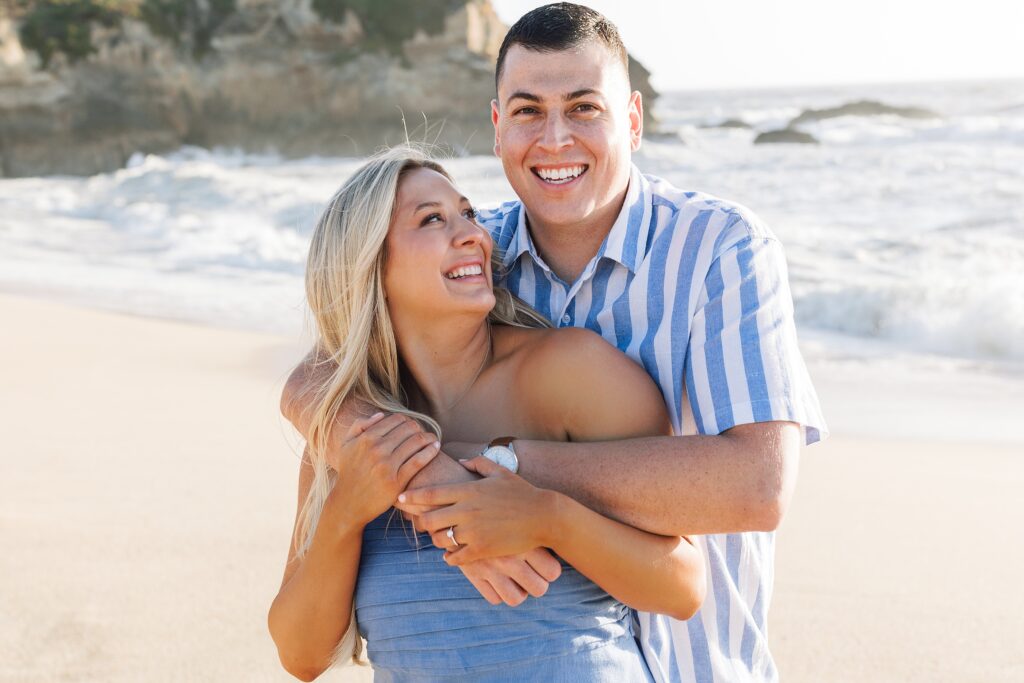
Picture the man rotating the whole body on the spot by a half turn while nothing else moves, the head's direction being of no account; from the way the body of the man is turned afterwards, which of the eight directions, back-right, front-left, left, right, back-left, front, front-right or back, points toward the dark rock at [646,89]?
front-left

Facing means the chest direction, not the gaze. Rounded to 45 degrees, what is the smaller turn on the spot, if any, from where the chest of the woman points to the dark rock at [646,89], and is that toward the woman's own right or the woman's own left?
approximately 180°

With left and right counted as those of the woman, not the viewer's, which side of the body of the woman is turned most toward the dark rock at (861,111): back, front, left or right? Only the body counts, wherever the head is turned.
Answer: back

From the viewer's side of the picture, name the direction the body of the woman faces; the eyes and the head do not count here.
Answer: toward the camera

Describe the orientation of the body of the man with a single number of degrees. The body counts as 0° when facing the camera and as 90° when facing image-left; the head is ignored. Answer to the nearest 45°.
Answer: approximately 45°

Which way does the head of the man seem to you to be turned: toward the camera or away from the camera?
toward the camera

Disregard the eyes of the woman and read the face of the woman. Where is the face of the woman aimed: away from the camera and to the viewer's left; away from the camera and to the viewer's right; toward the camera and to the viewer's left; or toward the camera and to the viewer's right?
toward the camera and to the viewer's right

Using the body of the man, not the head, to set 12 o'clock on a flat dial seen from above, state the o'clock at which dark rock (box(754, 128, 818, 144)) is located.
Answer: The dark rock is roughly at 5 o'clock from the man.

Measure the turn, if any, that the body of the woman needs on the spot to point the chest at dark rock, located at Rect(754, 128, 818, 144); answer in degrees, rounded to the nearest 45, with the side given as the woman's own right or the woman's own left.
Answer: approximately 180°

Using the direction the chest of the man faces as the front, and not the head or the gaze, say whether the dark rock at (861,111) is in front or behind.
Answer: behind
